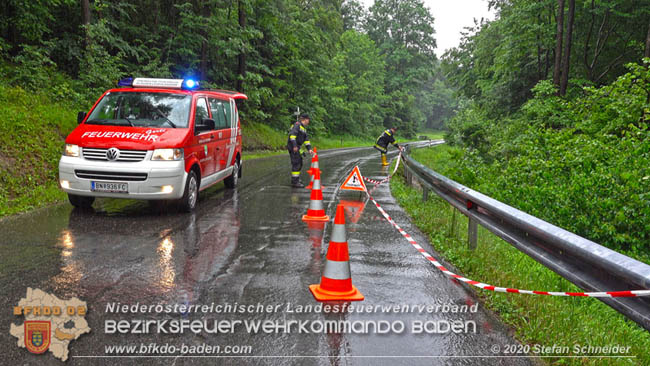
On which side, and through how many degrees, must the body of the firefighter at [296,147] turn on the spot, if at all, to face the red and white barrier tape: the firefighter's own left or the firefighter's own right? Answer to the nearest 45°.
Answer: approximately 90° to the firefighter's own right

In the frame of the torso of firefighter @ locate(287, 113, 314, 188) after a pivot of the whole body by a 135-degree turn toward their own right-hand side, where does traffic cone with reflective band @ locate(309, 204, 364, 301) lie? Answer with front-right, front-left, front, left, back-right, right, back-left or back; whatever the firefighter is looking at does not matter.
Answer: front-left

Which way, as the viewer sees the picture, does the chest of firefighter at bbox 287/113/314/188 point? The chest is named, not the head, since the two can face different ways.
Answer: to the viewer's right

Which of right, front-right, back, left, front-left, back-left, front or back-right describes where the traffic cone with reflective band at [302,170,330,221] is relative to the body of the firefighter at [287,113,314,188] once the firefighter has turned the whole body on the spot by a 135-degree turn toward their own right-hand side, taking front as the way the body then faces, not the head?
front-left

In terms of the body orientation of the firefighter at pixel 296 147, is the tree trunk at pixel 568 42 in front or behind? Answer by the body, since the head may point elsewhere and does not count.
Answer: in front

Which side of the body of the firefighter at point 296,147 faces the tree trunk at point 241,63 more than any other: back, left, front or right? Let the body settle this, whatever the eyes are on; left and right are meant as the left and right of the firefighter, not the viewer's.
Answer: left

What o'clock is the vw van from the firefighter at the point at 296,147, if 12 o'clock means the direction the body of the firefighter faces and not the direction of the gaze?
The vw van is roughly at 4 o'clock from the firefighter.

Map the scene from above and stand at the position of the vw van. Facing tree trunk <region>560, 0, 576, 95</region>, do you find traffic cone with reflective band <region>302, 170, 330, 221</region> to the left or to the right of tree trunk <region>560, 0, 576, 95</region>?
right
